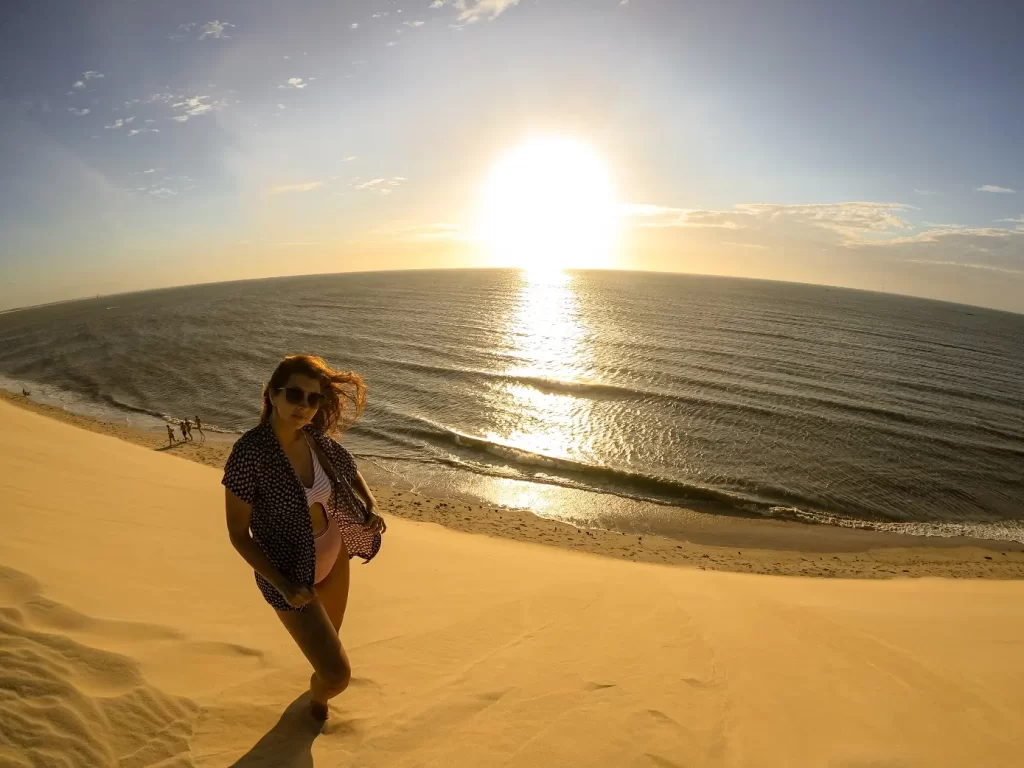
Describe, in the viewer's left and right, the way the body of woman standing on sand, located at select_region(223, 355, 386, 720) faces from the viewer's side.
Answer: facing the viewer and to the right of the viewer

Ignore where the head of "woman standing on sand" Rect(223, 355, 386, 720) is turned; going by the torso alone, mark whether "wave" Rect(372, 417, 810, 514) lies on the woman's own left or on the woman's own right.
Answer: on the woman's own left
